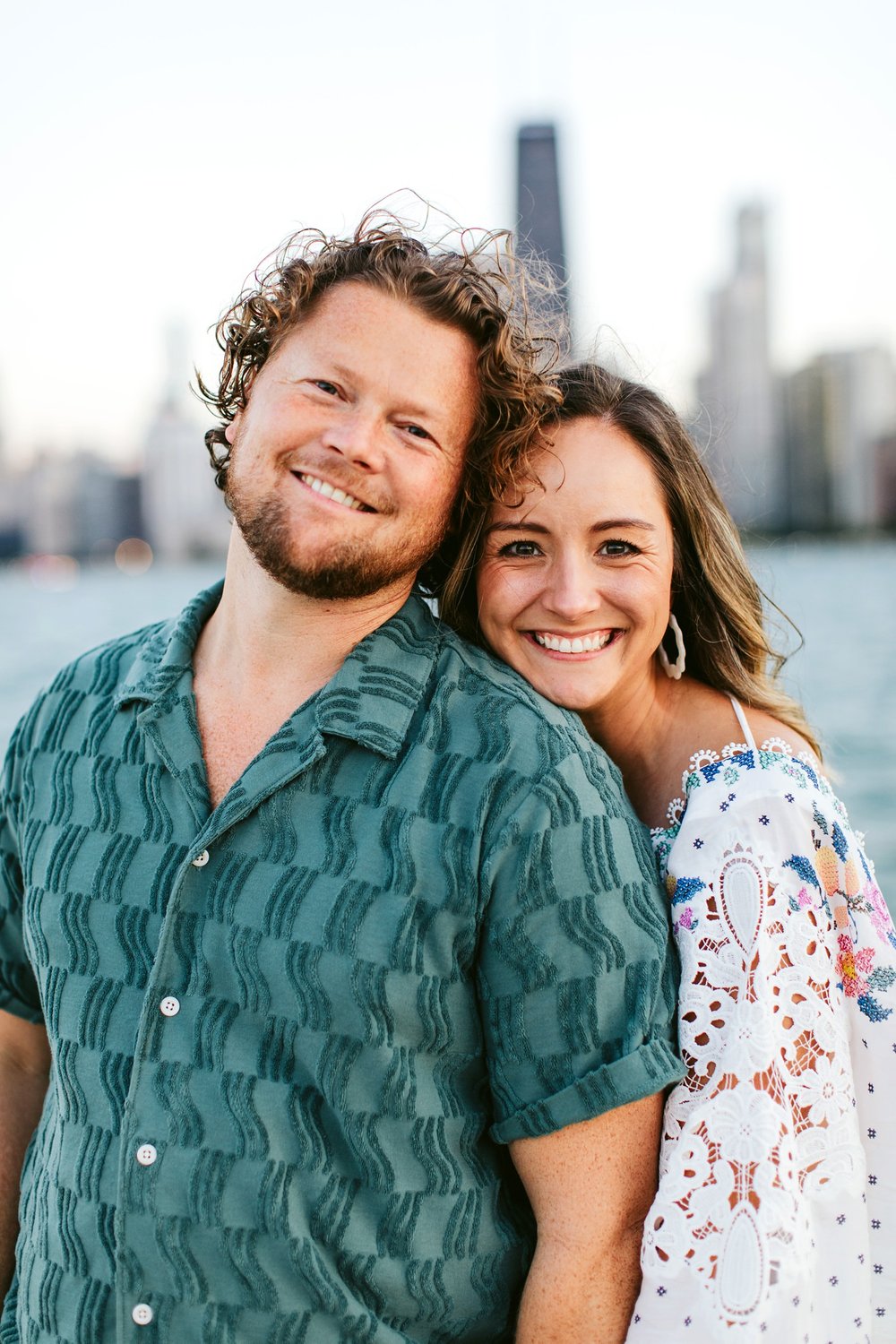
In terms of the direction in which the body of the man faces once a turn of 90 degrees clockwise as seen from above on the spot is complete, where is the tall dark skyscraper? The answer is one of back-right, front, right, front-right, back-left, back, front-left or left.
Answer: front-right

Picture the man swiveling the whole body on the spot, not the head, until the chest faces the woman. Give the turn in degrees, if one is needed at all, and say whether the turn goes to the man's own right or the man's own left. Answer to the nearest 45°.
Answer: approximately 135° to the man's own left

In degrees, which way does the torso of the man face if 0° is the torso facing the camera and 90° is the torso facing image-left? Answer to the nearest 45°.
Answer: approximately 45°
